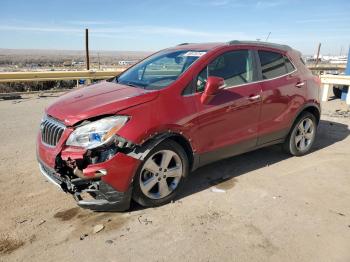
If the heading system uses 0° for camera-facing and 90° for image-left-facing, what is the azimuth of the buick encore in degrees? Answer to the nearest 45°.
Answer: approximately 45°

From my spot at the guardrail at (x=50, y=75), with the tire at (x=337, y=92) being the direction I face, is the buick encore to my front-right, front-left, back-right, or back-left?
front-right

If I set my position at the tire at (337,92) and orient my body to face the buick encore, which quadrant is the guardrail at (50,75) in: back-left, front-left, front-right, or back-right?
front-right

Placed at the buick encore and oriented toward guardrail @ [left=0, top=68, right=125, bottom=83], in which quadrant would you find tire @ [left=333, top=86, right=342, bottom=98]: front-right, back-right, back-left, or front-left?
front-right

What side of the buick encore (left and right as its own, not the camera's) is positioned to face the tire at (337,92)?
back

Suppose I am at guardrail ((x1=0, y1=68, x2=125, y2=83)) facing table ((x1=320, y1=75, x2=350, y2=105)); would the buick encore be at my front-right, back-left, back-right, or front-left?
front-right

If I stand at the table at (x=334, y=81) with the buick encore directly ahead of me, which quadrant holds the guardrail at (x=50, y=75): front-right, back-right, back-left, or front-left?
front-right

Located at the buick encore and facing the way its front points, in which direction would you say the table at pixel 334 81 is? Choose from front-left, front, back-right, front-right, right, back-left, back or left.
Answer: back

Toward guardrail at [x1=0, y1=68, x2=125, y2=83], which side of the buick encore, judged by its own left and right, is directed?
right
